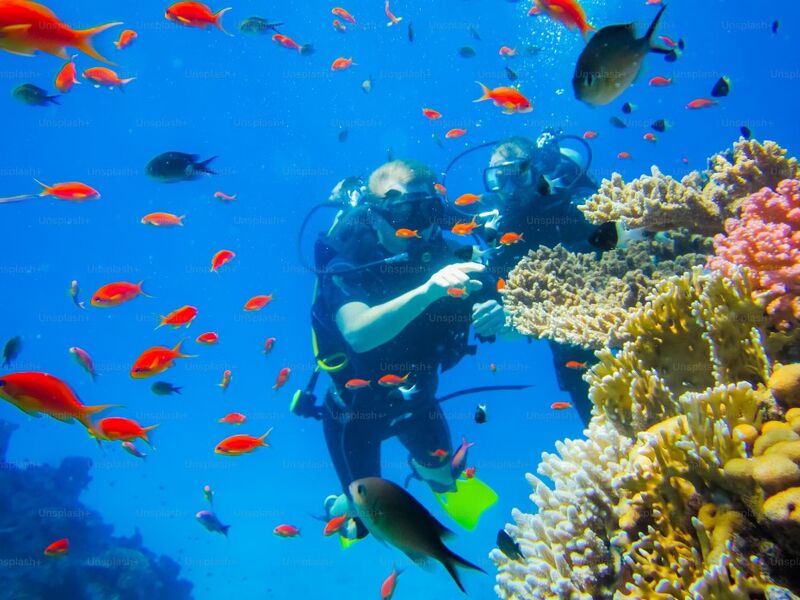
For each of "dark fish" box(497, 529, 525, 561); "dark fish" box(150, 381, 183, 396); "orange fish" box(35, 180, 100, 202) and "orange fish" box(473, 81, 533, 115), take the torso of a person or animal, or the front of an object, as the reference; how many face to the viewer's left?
2

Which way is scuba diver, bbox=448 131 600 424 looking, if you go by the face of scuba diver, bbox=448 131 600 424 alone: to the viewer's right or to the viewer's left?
to the viewer's left

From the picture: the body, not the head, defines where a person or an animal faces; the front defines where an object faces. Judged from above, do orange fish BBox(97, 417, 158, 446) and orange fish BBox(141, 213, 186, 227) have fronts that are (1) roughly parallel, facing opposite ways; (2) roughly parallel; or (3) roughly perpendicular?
roughly parallel

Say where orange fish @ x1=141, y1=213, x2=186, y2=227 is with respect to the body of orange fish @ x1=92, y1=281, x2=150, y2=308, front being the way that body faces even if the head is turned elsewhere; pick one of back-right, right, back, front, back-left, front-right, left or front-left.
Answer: right

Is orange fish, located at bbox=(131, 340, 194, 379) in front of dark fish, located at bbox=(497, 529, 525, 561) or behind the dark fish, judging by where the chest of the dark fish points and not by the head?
in front

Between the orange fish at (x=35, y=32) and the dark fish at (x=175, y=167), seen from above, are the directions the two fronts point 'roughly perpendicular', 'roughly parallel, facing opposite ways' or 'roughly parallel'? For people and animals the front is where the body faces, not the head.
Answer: roughly parallel

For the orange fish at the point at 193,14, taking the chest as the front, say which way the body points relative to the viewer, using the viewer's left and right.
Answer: facing to the left of the viewer

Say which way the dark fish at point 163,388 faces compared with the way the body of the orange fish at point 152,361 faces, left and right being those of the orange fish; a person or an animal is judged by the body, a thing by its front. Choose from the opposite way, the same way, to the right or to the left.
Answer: the same way

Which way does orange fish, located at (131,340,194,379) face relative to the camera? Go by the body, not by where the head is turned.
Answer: to the viewer's left

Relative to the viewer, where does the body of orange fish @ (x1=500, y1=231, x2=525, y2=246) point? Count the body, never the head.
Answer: to the viewer's left

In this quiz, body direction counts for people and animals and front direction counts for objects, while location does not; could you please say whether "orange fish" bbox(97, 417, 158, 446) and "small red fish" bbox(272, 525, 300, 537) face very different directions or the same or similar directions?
same or similar directions

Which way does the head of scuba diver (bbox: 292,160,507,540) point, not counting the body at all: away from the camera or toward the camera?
toward the camera

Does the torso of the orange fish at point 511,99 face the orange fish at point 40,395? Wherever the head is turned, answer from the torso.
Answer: no
